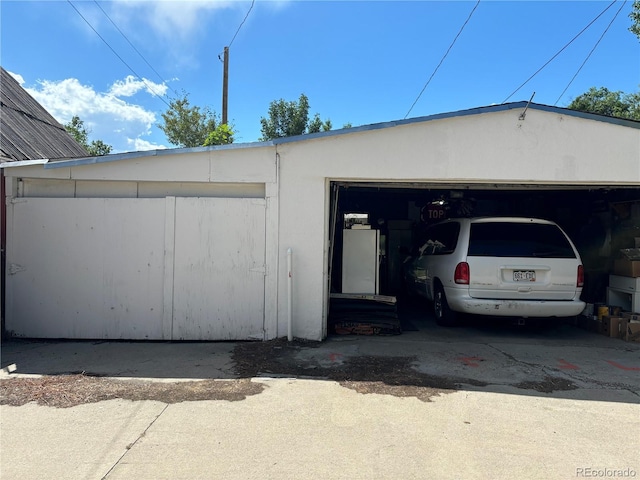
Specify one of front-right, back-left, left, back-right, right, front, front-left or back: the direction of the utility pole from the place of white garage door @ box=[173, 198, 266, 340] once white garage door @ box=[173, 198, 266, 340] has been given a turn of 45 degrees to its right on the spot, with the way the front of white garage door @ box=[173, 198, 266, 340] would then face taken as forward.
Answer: back-right

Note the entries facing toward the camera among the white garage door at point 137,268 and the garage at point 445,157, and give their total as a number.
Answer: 2

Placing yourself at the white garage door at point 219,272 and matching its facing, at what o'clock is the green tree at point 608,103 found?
The green tree is roughly at 8 o'clock from the white garage door.

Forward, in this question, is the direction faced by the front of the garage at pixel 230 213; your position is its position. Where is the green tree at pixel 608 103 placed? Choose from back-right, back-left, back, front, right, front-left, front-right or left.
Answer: back-left

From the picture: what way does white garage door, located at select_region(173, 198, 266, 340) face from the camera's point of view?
toward the camera

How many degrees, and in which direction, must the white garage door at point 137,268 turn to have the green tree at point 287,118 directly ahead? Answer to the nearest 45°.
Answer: approximately 135° to its left

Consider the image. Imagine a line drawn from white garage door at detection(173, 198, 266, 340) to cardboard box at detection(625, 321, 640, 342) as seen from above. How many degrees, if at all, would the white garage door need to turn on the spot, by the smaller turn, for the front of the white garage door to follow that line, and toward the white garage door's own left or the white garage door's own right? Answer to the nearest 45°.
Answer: approximately 90° to the white garage door's own left

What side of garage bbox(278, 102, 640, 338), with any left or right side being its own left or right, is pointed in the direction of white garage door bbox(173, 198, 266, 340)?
right

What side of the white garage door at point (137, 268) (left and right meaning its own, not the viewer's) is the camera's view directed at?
front

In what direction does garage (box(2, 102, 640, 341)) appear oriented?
toward the camera

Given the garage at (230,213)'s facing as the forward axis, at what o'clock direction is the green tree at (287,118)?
The green tree is roughly at 6 o'clock from the garage.

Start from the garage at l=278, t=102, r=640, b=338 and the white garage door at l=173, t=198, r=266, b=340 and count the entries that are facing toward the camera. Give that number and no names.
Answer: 2
